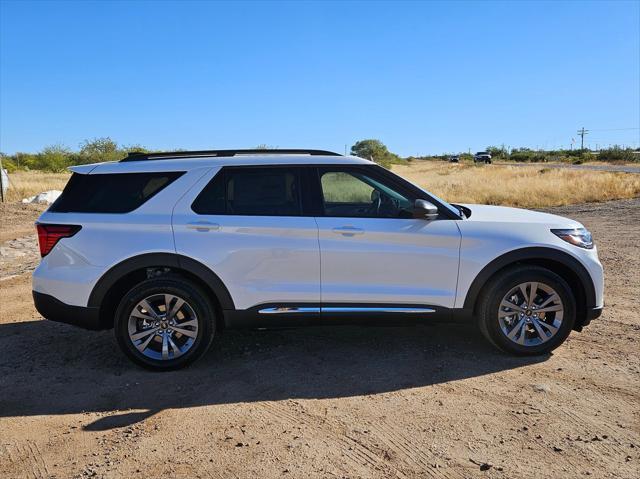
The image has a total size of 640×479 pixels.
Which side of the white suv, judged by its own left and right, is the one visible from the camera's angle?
right

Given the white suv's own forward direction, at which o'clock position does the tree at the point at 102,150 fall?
The tree is roughly at 8 o'clock from the white suv.

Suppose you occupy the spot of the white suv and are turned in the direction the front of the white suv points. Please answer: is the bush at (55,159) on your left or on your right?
on your left
